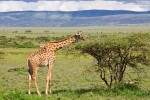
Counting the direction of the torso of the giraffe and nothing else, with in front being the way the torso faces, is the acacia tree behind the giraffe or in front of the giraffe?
in front

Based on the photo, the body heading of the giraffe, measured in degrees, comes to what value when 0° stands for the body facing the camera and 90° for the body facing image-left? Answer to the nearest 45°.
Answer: approximately 270°
